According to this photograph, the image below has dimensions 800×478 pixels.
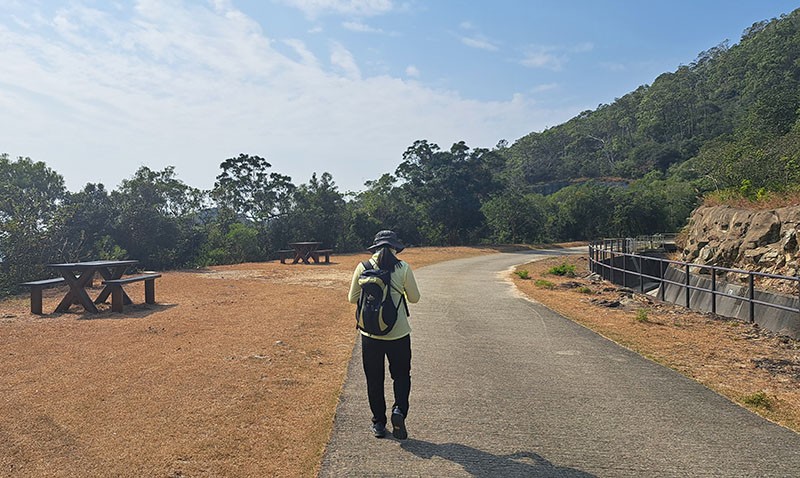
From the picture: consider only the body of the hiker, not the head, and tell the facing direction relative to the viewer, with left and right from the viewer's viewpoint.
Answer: facing away from the viewer

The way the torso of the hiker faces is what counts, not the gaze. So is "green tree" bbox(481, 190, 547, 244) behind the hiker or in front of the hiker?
in front

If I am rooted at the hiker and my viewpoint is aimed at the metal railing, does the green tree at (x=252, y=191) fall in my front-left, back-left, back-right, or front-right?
front-left

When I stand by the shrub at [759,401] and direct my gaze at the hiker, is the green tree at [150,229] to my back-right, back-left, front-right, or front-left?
front-right

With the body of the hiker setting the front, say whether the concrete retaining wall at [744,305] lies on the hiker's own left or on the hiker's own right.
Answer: on the hiker's own right

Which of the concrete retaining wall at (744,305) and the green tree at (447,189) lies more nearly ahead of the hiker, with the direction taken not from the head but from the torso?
the green tree

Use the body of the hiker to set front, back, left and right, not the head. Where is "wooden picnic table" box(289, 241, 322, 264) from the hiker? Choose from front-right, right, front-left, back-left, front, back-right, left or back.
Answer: front

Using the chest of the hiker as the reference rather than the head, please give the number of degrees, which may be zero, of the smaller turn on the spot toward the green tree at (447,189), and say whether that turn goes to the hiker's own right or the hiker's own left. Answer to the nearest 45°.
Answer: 0° — they already face it

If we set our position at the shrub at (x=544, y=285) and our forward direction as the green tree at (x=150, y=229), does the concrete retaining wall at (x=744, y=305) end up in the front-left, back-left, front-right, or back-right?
back-left

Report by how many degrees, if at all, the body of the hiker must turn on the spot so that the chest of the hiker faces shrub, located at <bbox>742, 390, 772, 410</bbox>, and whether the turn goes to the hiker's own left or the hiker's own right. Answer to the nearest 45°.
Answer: approximately 90° to the hiker's own right

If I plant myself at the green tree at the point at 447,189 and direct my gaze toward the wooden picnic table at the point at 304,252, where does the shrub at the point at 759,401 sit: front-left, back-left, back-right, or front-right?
front-left

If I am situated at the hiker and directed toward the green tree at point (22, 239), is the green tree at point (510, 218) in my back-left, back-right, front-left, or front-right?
front-right

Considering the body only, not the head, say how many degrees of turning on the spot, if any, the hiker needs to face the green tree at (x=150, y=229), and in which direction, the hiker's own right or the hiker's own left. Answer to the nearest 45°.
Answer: approximately 45° to the hiker's own left

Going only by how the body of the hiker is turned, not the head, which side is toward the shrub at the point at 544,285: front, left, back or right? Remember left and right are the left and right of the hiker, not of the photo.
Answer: front

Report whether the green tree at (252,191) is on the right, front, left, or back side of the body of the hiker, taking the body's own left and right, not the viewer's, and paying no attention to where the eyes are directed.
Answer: front

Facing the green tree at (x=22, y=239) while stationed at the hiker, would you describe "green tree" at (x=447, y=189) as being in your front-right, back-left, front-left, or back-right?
front-right

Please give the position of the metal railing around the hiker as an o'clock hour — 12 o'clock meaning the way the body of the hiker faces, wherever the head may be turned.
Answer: The metal railing is roughly at 1 o'clock from the hiker.

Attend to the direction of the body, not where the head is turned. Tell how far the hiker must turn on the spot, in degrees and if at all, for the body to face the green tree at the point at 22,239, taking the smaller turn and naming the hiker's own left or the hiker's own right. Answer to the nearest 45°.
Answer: approximately 45° to the hiker's own left
